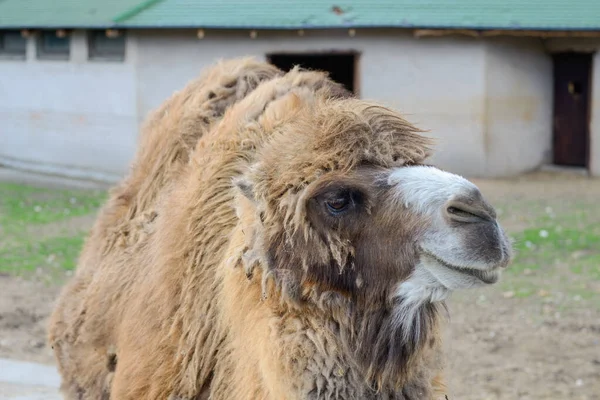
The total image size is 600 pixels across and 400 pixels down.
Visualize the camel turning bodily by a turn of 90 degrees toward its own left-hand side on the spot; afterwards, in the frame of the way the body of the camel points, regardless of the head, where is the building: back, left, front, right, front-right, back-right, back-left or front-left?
front-left

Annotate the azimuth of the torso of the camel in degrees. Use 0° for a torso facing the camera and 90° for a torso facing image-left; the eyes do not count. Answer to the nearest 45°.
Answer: approximately 315°
